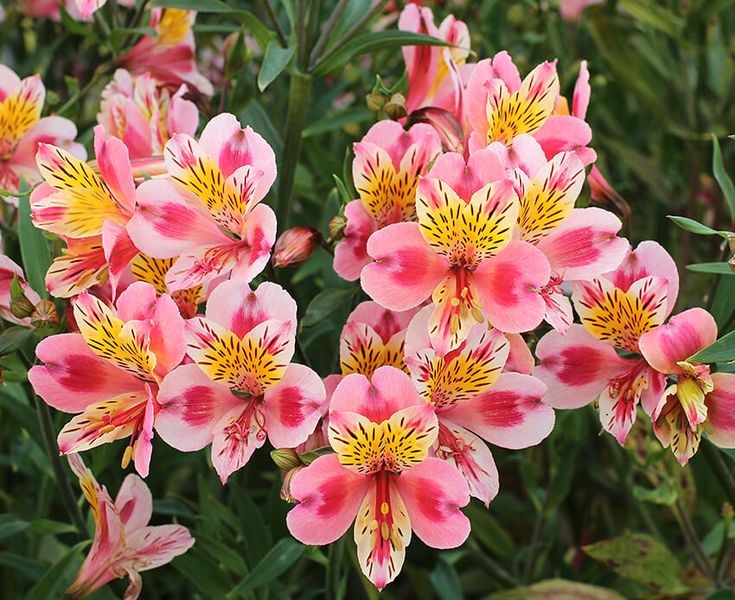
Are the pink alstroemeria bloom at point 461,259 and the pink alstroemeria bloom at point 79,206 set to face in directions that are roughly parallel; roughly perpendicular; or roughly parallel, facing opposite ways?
roughly parallel

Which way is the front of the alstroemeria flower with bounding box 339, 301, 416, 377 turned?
toward the camera

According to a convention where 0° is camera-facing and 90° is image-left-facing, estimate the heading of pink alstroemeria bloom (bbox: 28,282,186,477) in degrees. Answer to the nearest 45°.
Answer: approximately 45°

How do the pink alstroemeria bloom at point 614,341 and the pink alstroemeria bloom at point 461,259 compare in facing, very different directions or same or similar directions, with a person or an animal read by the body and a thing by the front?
same or similar directions

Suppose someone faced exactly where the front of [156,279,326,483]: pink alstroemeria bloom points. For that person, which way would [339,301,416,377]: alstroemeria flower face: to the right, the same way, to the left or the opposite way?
the same way

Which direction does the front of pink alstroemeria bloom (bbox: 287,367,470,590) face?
toward the camera

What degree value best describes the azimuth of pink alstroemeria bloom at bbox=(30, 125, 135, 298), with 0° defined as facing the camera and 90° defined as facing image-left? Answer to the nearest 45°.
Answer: approximately 45°

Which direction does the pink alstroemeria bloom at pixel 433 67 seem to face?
to the viewer's right

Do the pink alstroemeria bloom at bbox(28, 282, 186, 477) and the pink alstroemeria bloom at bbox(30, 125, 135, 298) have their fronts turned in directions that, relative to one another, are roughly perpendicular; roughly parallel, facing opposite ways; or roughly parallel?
roughly parallel

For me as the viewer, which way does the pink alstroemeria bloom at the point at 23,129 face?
facing the viewer

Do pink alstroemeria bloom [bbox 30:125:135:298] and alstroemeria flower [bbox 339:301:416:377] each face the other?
no
